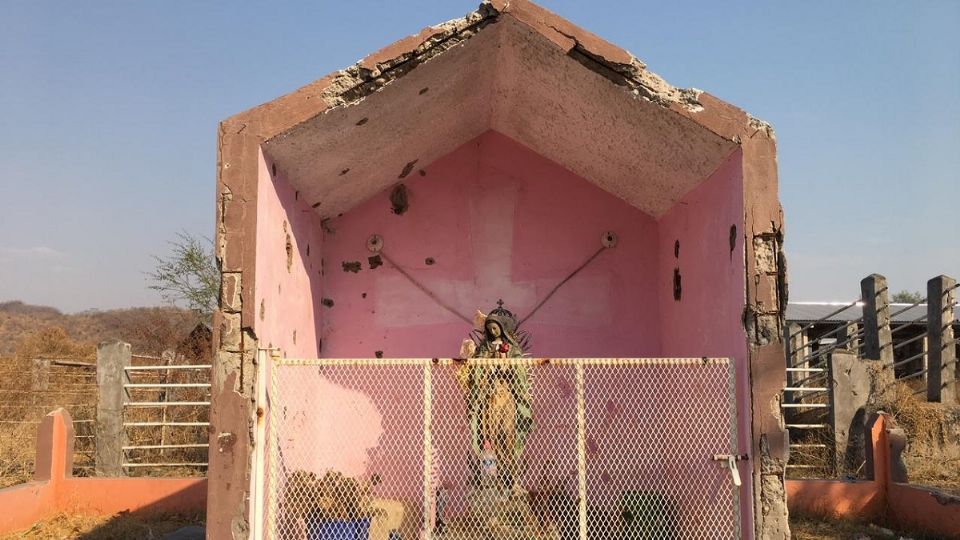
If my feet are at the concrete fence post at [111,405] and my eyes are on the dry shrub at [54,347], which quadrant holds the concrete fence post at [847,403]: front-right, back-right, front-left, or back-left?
back-right

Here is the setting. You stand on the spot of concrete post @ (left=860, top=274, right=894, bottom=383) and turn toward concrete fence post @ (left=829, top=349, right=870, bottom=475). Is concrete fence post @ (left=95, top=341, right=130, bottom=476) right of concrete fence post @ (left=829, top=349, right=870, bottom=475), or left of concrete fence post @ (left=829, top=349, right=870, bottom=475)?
right

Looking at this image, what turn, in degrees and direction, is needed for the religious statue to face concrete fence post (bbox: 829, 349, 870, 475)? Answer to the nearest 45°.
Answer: approximately 135° to its left

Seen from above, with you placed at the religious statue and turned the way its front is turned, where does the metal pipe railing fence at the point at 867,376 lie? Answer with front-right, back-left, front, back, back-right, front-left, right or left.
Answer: back-left

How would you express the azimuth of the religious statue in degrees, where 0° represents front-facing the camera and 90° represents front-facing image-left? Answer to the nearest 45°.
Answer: approximately 0°

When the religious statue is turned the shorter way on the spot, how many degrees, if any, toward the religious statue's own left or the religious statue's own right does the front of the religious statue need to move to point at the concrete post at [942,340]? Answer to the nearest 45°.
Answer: approximately 135° to the religious statue's own left

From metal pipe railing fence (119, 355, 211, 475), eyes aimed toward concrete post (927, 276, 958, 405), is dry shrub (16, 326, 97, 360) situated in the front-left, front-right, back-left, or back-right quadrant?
back-left

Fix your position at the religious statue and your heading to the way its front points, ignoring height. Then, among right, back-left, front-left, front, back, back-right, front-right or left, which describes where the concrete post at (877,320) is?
back-left

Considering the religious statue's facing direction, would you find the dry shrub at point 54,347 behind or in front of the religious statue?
behind

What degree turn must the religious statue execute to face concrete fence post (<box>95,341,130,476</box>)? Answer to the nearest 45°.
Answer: approximately 135° to its right
